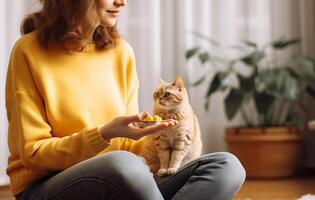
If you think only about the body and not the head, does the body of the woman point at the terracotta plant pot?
no

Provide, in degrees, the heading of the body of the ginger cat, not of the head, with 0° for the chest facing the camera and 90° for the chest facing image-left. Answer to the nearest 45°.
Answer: approximately 45°

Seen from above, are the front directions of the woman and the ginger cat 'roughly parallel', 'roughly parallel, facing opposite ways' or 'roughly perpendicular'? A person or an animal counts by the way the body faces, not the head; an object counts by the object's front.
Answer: roughly perpendicular

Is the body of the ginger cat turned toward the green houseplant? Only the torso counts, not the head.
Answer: no

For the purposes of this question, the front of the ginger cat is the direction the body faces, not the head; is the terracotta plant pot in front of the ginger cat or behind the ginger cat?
behind
